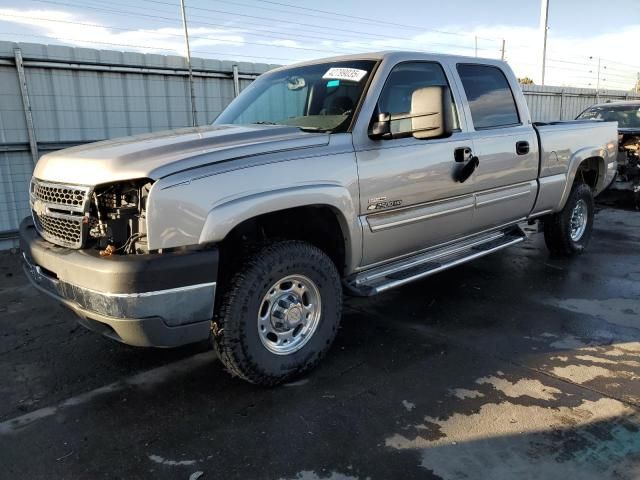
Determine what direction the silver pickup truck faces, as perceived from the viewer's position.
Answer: facing the viewer and to the left of the viewer
